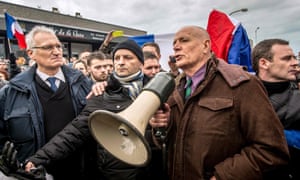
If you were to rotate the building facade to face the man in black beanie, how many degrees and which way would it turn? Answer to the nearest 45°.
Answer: approximately 45° to its right

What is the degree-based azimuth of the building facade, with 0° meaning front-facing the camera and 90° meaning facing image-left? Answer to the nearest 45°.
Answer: approximately 315°

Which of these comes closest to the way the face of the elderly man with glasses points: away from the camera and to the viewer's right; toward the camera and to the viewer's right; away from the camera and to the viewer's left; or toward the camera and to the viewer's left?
toward the camera and to the viewer's right
